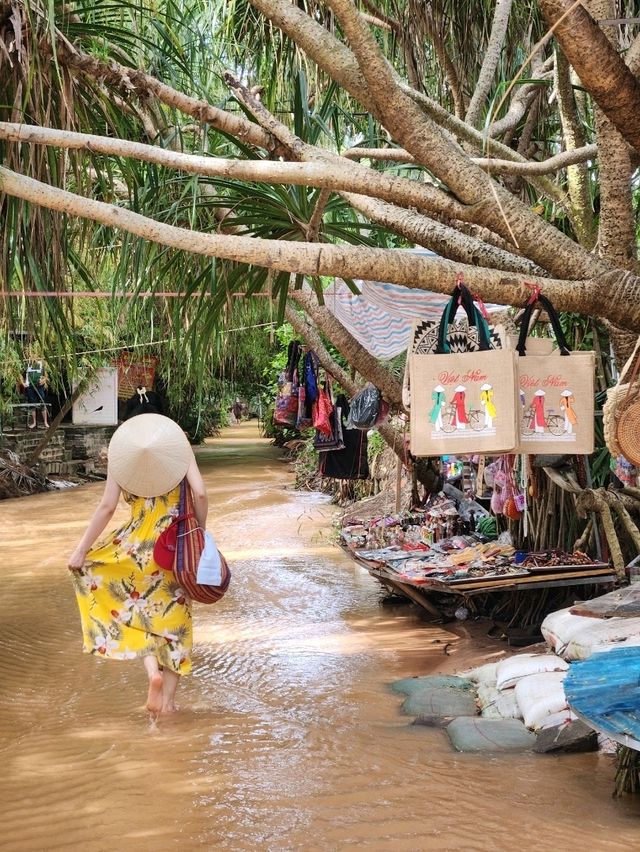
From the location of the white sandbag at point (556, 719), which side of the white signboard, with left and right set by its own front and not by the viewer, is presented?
front

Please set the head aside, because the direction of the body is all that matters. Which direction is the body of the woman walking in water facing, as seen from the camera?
away from the camera

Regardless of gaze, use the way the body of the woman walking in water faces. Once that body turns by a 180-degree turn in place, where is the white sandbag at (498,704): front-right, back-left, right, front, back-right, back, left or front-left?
left

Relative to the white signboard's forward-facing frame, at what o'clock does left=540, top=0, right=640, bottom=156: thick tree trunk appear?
The thick tree trunk is roughly at 12 o'clock from the white signboard.

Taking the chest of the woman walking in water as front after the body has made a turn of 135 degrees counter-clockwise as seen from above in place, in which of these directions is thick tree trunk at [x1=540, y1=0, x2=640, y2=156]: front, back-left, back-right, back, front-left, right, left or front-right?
left

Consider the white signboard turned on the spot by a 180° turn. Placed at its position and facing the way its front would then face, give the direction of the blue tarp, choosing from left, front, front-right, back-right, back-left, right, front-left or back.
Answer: back

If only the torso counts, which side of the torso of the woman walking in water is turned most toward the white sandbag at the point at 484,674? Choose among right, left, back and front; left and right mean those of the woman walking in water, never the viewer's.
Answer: right

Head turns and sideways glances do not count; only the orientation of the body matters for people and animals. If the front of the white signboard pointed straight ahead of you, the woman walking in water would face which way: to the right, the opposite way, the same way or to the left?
the opposite way

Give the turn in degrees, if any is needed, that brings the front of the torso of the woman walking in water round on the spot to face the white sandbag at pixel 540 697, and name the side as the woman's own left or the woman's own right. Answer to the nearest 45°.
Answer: approximately 90° to the woman's own right

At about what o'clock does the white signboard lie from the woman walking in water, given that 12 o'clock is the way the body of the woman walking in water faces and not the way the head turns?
The white signboard is roughly at 12 o'clock from the woman walking in water.

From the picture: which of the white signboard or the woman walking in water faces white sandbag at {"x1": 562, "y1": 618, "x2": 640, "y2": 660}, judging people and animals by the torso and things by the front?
the white signboard

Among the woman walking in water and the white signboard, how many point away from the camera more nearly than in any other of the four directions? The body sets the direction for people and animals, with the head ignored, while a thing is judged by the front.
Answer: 1

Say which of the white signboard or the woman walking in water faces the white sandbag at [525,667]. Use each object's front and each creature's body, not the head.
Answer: the white signboard

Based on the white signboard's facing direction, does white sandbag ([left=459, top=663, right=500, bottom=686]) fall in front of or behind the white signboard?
in front

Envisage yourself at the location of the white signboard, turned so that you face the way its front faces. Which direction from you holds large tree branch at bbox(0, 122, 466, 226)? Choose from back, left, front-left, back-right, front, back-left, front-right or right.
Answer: front

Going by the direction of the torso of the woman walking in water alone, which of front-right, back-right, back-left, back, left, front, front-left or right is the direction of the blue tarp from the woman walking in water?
back-right

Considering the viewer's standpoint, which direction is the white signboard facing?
facing the viewer

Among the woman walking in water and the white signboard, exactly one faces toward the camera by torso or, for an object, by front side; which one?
the white signboard

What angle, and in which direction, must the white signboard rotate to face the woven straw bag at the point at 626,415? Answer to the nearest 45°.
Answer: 0° — it already faces it

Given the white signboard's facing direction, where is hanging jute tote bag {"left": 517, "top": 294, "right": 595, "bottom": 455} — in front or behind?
in front
